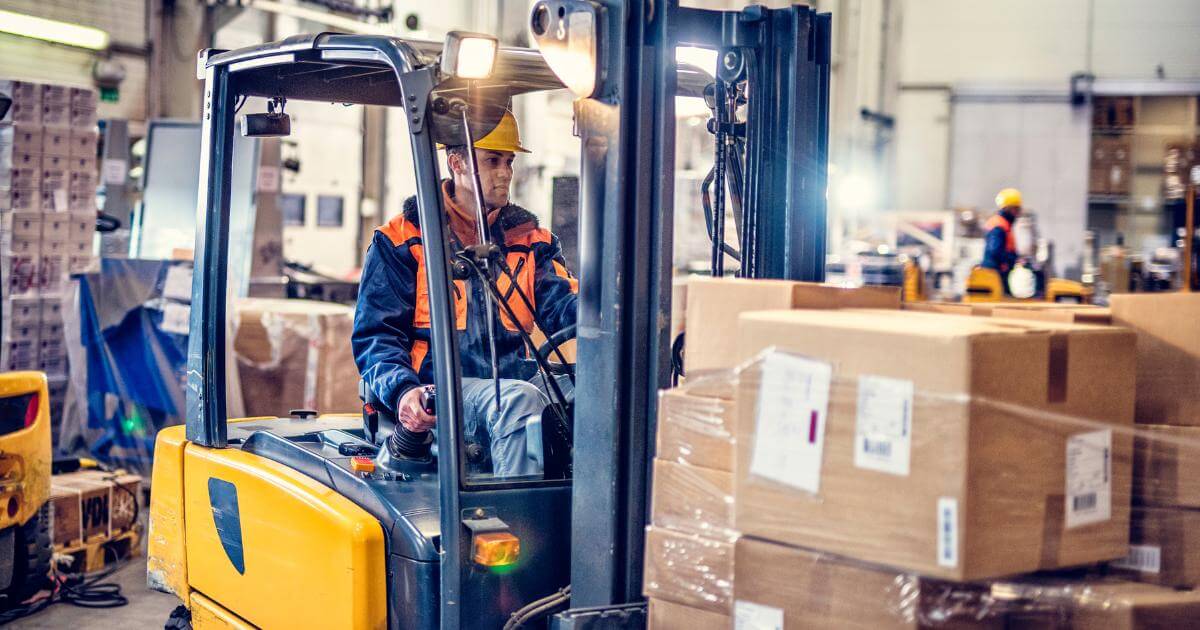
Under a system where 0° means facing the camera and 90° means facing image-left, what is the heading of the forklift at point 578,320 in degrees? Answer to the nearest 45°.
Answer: approximately 315°

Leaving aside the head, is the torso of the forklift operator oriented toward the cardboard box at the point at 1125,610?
yes

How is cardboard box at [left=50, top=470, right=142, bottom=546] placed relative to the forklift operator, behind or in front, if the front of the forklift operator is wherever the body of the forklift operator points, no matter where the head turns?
behind

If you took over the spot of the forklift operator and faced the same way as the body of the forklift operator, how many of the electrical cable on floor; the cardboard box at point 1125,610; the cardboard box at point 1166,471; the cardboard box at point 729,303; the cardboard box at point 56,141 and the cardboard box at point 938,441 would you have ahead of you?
4

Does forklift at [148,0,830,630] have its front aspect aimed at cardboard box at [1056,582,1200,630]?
yes

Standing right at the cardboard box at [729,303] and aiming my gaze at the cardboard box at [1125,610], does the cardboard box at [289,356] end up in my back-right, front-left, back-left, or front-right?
back-left

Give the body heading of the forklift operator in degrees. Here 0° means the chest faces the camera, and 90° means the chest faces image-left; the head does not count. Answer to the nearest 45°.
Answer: approximately 315°

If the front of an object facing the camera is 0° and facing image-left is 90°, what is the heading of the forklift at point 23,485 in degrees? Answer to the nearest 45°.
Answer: approximately 135°

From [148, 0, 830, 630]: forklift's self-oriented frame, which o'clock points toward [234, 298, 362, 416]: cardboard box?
The cardboard box is roughly at 7 o'clock from the forklift.

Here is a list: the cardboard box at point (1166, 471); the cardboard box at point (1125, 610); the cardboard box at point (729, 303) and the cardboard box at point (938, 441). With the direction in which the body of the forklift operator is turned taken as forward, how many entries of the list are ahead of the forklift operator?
4

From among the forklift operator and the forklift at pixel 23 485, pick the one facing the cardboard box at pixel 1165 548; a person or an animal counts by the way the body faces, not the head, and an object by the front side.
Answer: the forklift operator

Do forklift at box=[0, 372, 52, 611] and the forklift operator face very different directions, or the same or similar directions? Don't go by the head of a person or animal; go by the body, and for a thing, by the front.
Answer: very different directions
